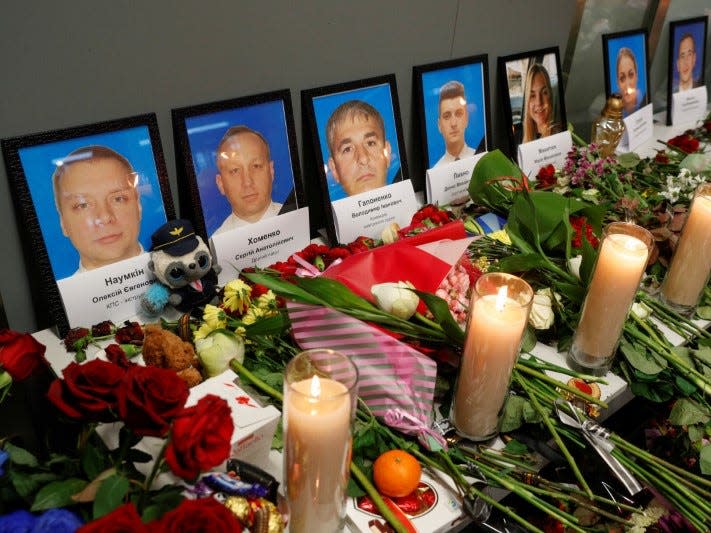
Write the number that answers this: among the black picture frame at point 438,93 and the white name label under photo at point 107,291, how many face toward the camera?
2

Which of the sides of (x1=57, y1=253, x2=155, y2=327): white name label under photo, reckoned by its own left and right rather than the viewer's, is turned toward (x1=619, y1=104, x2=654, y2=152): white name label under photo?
left

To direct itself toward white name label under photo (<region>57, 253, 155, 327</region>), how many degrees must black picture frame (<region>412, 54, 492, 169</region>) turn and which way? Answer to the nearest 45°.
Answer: approximately 45° to its right

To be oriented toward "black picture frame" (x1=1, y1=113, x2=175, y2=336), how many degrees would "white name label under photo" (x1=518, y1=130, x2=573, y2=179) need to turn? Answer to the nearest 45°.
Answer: approximately 90° to its right

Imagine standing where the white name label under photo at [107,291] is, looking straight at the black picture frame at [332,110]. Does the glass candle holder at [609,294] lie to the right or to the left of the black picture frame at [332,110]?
right

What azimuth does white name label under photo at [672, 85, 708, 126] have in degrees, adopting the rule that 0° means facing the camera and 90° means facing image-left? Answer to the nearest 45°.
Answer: approximately 315°

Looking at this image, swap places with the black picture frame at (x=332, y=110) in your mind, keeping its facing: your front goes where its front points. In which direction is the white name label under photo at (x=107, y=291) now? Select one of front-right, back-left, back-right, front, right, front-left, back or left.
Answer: front-right

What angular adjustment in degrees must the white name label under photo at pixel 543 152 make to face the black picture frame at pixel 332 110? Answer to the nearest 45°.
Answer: approximately 90° to its right
